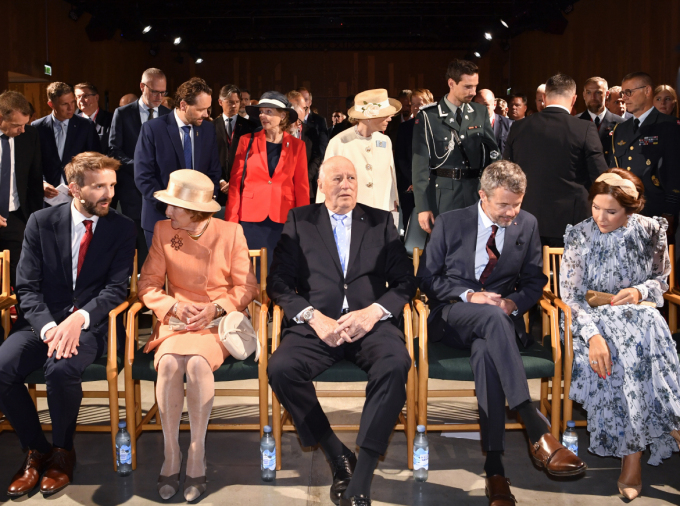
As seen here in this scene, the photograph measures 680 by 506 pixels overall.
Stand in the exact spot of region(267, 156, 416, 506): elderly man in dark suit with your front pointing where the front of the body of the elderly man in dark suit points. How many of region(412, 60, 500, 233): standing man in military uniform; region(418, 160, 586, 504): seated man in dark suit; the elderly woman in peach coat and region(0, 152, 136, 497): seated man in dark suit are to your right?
2

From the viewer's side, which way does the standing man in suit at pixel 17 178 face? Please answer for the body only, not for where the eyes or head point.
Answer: toward the camera

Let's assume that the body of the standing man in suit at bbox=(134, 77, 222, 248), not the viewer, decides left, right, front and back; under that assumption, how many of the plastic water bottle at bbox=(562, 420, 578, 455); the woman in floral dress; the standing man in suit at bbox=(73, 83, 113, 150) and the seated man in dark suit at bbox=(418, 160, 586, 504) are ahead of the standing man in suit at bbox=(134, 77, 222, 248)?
3

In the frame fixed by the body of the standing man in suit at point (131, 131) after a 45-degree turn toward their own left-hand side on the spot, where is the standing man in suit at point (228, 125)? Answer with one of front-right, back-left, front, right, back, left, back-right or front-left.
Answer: front-left

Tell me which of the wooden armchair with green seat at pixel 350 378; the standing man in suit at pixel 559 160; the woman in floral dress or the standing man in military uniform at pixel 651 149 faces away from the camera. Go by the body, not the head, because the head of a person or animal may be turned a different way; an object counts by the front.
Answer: the standing man in suit at pixel 559 160

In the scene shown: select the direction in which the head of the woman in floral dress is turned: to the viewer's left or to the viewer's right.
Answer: to the viewer's left

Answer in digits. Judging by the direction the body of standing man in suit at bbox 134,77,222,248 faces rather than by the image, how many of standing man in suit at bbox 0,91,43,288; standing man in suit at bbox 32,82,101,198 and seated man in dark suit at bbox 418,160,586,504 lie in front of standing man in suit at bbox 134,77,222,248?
1

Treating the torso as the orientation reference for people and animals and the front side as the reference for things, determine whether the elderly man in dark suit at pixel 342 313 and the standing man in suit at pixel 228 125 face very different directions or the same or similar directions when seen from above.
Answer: same or similar directions

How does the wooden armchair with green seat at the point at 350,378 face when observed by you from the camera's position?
facing the viewer

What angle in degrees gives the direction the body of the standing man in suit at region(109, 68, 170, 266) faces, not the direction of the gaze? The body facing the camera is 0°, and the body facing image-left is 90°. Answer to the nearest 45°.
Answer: approximately 315°

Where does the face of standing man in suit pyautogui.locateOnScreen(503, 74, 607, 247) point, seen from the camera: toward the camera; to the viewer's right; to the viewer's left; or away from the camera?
away from the camera

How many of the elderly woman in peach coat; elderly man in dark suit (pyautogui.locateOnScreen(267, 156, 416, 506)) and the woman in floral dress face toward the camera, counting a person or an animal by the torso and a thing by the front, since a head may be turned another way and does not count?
3

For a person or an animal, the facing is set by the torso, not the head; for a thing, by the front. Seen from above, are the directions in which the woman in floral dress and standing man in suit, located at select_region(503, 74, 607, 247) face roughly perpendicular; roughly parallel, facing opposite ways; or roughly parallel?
roughly parallel, facing opposite ways

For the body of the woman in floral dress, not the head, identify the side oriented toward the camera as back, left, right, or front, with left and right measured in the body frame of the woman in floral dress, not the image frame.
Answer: front

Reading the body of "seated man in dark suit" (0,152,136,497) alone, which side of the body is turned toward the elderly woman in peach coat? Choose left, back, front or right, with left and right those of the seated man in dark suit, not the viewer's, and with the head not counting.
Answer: left

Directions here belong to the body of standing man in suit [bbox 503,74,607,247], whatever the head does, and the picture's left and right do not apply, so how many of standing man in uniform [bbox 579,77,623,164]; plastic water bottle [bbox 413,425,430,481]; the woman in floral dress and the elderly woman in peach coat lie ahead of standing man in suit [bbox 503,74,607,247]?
1

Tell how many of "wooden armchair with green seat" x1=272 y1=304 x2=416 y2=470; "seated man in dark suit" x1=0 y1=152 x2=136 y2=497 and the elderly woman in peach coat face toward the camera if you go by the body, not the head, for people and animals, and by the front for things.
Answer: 3
